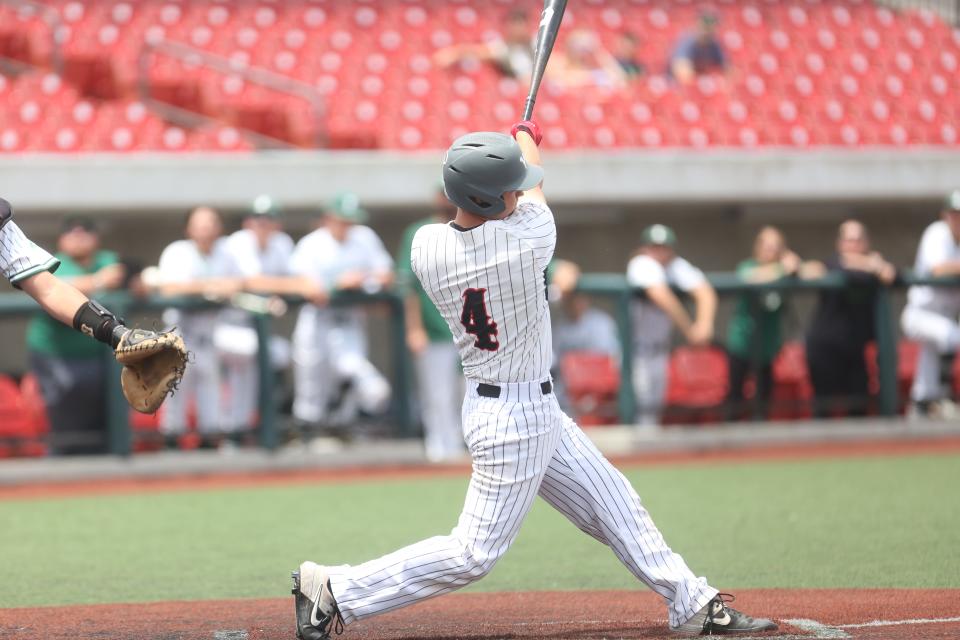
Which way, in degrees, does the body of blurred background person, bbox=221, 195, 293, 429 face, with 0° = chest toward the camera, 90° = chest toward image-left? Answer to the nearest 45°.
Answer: approximately 0°

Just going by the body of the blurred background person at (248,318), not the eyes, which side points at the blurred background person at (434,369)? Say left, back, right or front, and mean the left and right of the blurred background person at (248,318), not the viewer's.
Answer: left

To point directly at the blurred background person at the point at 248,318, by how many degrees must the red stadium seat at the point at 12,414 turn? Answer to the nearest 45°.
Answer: approximately 90° to its left

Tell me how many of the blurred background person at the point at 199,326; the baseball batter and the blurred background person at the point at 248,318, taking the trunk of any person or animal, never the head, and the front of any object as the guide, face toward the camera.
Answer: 2

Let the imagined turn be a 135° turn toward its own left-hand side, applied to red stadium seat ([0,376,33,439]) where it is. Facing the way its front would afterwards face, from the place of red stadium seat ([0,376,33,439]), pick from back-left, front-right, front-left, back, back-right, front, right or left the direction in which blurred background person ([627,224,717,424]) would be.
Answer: front-right

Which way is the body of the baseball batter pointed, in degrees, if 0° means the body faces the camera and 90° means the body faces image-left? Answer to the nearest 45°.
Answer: approximately 225°

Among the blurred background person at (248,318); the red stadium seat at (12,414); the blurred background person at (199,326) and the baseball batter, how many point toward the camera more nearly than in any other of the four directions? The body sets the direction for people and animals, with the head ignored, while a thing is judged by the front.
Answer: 3

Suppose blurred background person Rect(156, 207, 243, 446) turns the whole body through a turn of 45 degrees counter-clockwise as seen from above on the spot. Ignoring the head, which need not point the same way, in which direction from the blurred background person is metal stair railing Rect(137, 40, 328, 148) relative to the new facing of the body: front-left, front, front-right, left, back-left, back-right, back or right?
back-left

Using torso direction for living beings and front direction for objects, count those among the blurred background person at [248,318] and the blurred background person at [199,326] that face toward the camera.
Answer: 2
